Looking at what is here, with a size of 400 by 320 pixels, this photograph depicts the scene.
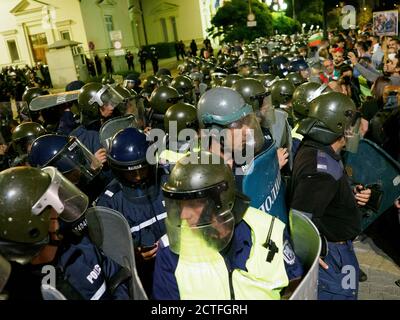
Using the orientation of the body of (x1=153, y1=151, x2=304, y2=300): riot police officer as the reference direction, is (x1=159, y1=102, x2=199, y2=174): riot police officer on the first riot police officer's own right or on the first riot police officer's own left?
on the first riot police officer's own right

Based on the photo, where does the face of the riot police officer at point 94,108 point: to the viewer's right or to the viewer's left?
to the viewer's right

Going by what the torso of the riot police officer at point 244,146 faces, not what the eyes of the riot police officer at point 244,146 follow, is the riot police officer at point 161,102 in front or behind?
behind

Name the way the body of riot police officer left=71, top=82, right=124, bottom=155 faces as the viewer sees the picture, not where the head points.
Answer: to the viewer's right
